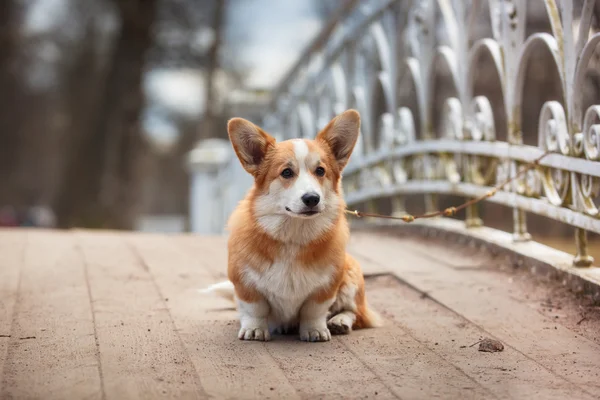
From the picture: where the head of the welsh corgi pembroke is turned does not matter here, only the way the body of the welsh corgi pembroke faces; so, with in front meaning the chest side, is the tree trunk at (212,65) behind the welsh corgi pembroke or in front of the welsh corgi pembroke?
behind

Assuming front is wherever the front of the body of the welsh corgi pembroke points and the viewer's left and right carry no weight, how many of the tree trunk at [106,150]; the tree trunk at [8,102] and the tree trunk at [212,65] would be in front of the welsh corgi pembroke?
0

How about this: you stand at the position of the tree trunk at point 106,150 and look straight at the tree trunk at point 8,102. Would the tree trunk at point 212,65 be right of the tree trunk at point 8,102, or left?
right

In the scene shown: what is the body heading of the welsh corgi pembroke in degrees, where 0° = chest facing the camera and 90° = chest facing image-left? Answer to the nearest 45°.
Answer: approximately 0°

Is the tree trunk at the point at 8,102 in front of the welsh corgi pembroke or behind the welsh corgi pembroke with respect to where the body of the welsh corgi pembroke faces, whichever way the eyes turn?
behind

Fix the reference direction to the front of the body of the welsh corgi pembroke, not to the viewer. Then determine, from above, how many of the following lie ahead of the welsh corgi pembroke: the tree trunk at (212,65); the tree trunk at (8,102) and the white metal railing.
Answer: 0

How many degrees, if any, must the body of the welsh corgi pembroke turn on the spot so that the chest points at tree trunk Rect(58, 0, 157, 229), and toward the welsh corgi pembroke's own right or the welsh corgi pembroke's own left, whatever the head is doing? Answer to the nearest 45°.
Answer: approximately 180°

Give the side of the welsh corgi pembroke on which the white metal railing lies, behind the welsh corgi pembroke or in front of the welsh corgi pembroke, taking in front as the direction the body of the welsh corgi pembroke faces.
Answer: behind
